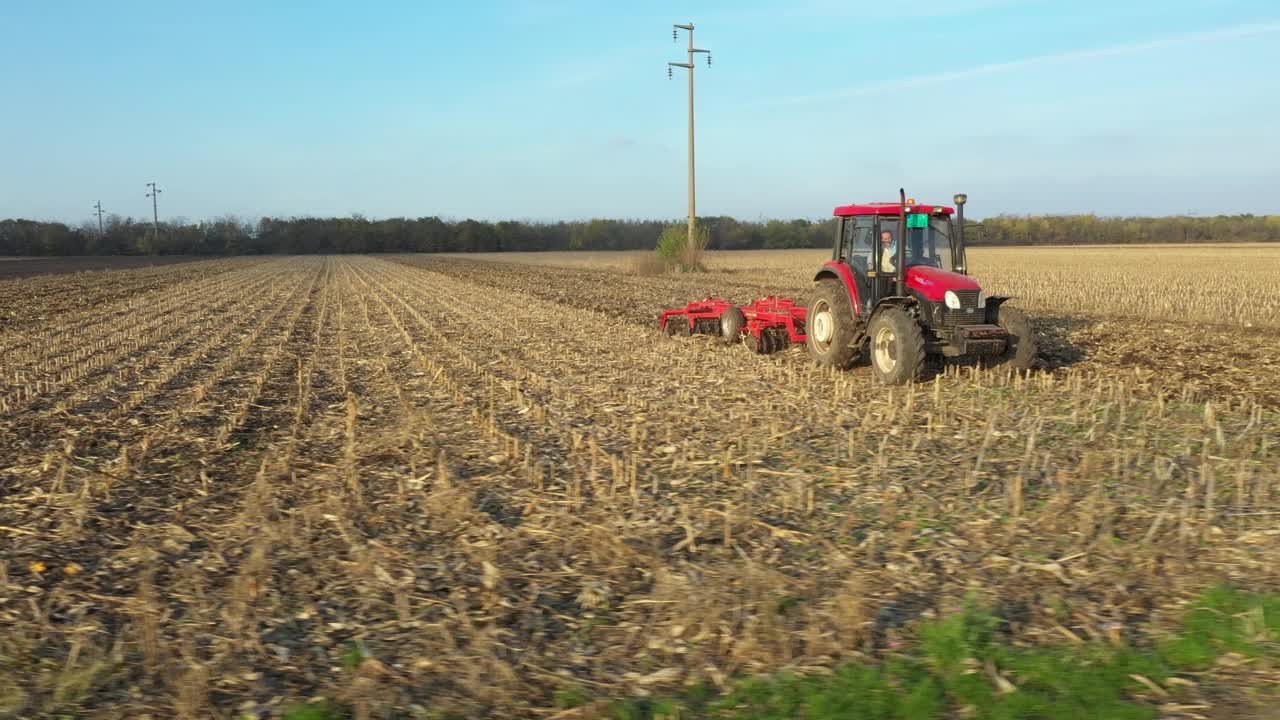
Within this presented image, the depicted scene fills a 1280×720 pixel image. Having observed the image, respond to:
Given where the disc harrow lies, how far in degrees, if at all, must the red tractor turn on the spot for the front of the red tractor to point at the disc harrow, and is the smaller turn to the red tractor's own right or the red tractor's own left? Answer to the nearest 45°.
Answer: approximately 180°

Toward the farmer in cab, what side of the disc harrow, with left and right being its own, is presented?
front

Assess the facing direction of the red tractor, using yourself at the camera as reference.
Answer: facing the viewer and to the right of the viewer

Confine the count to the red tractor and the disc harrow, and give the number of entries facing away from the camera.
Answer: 0

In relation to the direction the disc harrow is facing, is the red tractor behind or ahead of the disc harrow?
ahead
